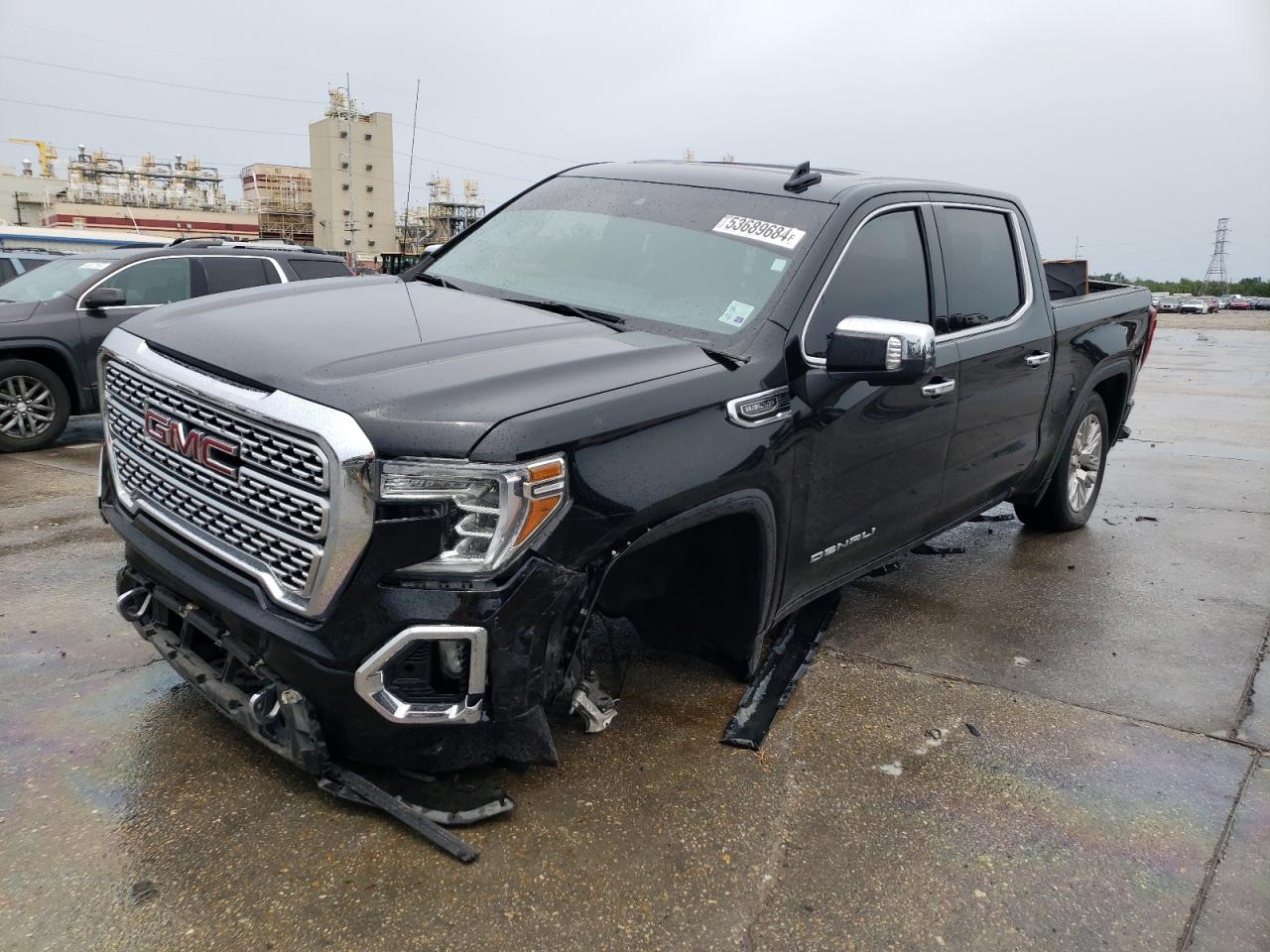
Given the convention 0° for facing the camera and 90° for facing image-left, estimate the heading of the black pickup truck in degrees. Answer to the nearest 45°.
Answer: approximately 45°

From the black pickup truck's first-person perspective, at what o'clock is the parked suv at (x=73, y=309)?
The parked suv is roughly at 3 o'clock from the black pickup truck.

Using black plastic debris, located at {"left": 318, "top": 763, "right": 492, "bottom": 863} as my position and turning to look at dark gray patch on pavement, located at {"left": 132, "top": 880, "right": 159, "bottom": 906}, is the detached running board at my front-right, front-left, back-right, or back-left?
back-right

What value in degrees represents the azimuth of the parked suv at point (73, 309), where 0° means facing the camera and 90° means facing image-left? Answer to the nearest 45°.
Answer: approximately 45°
